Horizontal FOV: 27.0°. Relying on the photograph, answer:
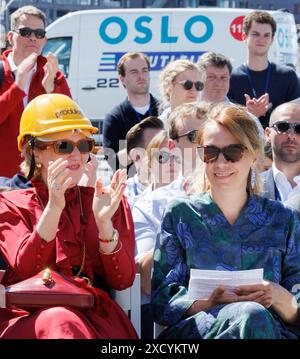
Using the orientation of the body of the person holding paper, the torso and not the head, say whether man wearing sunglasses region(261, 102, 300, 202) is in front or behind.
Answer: behind

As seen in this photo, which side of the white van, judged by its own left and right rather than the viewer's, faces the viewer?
left

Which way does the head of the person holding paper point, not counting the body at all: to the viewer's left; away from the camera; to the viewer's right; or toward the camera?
toward the camera

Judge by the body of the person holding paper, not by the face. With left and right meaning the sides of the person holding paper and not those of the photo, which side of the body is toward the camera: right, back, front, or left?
front

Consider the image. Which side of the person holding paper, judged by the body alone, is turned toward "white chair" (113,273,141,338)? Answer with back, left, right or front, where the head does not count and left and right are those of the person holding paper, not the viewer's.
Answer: right

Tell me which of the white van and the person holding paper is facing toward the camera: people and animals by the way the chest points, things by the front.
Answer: the person holding paper

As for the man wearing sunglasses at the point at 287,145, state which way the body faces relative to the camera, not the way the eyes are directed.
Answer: toward the camera

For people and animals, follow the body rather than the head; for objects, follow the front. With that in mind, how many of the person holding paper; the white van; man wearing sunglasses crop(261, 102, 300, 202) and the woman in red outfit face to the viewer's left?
1

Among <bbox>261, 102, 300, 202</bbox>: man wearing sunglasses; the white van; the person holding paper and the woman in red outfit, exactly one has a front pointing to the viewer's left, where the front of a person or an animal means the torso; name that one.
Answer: the white van

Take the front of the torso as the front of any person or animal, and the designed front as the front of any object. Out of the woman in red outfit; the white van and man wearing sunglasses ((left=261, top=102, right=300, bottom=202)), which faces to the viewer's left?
the white van

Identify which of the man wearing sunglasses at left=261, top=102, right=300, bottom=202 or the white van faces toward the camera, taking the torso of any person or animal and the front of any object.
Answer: the man wearing sunglasses

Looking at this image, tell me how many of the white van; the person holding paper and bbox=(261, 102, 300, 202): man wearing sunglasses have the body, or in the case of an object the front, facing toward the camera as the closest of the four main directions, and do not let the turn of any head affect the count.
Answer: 2

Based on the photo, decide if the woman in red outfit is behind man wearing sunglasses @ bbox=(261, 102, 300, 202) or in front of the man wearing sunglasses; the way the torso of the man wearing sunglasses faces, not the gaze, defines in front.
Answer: in front

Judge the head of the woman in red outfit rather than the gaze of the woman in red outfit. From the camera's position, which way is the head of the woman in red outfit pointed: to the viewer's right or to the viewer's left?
to the viewer's right

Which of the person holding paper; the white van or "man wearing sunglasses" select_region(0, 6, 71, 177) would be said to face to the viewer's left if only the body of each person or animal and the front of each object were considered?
the white van

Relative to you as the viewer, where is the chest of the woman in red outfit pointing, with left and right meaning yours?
facing the viewer and to the right of the viewer

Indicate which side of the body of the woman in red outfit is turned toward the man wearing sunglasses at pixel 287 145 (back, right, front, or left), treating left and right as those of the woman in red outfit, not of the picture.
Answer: left

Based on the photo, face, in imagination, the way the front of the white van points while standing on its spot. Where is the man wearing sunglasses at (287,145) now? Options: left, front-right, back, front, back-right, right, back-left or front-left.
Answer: left
